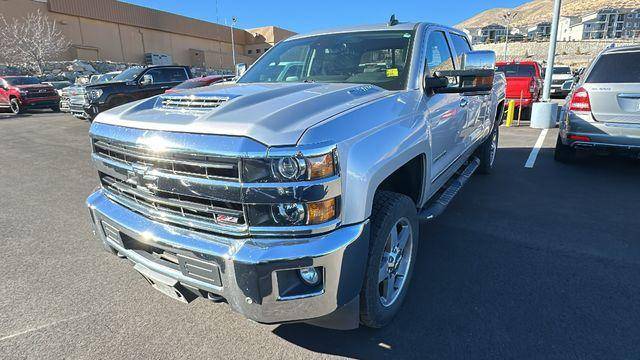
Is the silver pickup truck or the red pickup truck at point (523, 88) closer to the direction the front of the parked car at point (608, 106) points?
the red pickup truck

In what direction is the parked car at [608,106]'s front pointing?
away from the camera

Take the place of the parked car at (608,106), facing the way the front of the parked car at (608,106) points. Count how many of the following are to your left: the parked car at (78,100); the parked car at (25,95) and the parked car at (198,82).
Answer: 3

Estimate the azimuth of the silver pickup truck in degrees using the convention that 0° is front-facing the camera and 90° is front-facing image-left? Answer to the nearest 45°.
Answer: approximately 45°

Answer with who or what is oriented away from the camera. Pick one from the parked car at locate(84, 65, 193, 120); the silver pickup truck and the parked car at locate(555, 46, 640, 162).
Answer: the parked car at locate(555, 46, 640, 162)

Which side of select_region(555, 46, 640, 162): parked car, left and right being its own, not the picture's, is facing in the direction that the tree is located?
left

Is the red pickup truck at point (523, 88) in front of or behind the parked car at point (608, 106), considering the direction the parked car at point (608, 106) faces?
in front

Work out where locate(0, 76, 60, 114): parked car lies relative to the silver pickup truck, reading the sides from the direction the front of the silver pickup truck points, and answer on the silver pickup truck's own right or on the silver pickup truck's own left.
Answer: on the silver pickup truck's own right

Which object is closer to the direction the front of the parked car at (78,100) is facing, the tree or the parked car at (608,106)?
the parked car

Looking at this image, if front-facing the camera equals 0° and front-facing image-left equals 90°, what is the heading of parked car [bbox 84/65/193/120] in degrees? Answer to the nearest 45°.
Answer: approximately 45°

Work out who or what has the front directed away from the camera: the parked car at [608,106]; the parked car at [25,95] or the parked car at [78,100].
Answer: the parked car at [608,106]

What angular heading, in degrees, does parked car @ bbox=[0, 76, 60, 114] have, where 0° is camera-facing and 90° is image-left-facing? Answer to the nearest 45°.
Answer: approximately 315°

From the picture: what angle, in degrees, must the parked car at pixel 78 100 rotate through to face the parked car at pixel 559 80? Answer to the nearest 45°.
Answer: approximately 135° to its left
